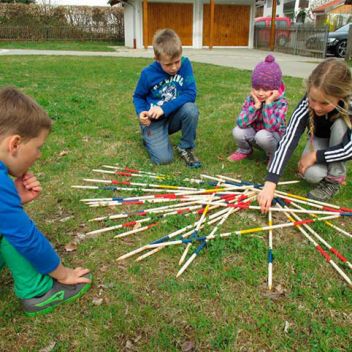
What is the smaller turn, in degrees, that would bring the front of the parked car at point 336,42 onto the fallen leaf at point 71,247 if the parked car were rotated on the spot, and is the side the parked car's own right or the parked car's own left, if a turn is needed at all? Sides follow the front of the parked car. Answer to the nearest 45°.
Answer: approximately 45° to the parked car's own left

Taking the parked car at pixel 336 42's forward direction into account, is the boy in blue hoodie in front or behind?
in front

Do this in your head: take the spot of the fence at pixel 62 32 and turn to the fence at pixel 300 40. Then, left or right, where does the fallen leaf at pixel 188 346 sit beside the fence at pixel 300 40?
right

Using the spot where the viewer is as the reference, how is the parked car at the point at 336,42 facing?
facing the viewer and to the left of the viewer

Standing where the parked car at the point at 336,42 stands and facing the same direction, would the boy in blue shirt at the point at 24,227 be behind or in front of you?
in front

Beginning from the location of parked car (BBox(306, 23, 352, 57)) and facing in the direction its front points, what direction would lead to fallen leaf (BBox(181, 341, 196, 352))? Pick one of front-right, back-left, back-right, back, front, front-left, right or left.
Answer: front-left

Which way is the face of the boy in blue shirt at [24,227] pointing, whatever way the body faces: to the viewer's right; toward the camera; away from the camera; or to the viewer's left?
to the viewer's right

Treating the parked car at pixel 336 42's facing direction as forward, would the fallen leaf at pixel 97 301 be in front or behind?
in front

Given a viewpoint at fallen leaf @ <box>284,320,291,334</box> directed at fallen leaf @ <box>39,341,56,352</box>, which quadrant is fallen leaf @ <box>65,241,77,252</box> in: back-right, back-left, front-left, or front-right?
front-right

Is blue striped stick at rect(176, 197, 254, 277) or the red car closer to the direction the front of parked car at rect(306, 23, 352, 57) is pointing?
the blue striped stick

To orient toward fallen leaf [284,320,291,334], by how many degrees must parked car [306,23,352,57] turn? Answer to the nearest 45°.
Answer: approximately 45° to its left

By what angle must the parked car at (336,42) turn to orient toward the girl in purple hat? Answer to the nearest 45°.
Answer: approximately 45° to its left

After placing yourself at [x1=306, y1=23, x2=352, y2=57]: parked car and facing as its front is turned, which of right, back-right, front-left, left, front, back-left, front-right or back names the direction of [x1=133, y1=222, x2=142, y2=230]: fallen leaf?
front-left

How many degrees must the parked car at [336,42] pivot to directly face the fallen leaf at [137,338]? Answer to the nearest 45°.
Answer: approximately 45° to its left
